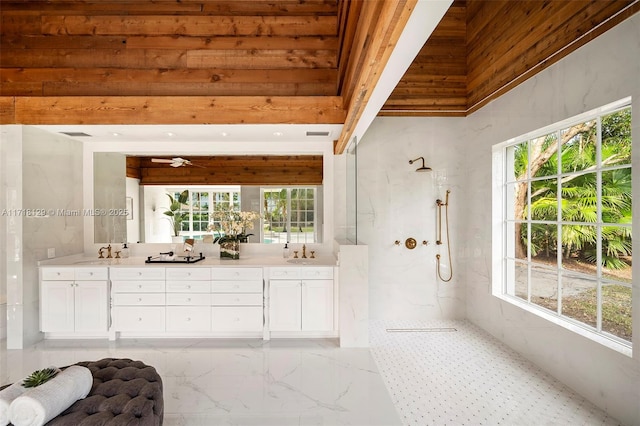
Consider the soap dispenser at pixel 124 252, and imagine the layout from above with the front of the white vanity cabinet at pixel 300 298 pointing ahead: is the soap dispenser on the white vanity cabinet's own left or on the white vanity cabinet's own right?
on the white vanity cabinet's own right

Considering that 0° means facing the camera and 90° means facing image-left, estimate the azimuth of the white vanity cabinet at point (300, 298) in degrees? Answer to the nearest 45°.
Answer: approximately 0°

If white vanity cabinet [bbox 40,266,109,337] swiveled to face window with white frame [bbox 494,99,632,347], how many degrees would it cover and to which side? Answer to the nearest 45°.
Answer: approximately 45° to its left

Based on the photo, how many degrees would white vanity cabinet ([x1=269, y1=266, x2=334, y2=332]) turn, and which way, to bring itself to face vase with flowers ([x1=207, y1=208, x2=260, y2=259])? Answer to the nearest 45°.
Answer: approximately 135° to its right

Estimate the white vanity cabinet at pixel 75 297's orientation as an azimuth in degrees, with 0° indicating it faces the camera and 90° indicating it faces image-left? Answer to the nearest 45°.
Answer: approximately 0°

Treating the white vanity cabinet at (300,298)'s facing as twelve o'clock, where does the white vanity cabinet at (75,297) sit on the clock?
the white vanity cabinet at (75,297) is roughly at 3 o'clock from the white vanity cabinet at (300,298).

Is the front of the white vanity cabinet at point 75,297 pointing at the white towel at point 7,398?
yes

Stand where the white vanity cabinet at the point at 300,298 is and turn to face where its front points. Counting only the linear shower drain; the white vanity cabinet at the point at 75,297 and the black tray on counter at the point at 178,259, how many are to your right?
2

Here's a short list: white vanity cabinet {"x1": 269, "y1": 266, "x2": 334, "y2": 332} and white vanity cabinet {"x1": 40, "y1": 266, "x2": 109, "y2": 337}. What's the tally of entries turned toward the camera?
2

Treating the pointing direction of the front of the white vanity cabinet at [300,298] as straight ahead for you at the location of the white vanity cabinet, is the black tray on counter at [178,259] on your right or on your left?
on your right

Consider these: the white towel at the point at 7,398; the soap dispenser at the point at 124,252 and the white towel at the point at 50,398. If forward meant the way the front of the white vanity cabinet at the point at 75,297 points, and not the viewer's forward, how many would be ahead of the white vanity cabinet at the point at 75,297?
2

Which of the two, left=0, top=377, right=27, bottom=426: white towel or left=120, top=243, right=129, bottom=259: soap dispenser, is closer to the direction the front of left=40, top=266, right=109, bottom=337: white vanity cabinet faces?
the white towel
